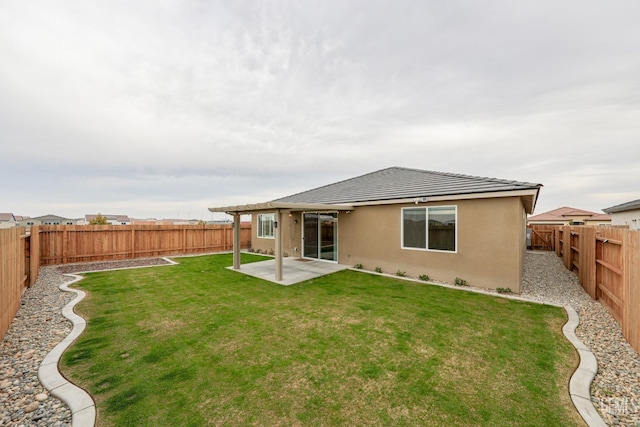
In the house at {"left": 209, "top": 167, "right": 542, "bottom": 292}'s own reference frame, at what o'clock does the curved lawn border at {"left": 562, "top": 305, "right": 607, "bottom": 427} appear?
The curved lawn border is roughly at 4 o'clock from the house.

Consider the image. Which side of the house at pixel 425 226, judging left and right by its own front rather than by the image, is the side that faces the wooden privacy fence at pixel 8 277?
back

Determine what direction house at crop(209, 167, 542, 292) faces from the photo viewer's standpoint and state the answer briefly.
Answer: facing away from the viewer and to the right of the viewer

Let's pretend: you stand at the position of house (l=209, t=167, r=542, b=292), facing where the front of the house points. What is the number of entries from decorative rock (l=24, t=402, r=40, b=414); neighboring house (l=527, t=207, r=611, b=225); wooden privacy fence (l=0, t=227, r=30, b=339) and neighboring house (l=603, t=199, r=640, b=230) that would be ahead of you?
2

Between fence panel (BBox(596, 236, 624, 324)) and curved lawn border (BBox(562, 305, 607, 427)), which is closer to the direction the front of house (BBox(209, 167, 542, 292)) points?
the fence panel

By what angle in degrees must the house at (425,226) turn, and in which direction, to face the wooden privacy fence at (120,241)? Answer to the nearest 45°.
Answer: approximately 135° to its left

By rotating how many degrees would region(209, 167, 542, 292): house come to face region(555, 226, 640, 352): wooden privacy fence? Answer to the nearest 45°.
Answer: approximately 90° to its right

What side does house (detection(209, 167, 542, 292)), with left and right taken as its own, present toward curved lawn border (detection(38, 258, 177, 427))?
back

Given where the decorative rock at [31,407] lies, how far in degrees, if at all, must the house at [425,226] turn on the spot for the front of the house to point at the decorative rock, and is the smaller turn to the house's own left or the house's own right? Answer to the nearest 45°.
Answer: approximately 180°

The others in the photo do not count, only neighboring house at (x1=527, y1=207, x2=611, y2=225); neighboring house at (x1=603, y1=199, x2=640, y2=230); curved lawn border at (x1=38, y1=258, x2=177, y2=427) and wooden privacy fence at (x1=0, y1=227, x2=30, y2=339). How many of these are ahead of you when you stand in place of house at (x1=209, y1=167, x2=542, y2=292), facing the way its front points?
2

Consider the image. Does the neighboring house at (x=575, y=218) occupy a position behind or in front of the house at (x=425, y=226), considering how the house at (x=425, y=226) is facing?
in front

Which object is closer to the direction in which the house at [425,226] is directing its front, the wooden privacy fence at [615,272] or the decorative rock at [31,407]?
the wooden privacy fence

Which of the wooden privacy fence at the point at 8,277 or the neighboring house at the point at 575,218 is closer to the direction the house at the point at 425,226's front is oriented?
the neighboring house

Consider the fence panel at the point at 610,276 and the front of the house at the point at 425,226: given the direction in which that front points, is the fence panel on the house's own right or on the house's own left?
on the house's own right

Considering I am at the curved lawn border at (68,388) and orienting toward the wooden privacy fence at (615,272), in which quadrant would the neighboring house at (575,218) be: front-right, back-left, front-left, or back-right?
front-left

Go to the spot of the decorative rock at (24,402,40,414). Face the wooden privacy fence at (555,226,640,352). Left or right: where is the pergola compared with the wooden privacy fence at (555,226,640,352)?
left
